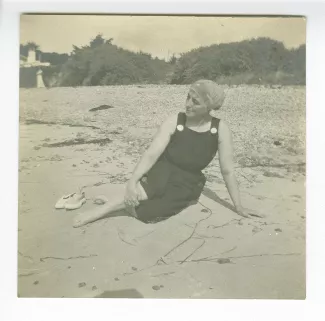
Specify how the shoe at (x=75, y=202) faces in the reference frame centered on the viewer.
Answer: facing the viewer and to the left of the viewer
